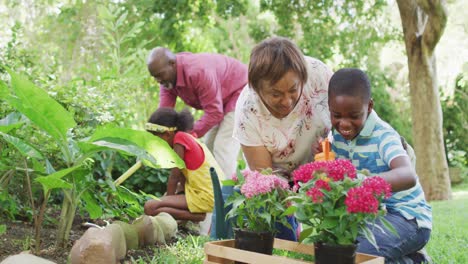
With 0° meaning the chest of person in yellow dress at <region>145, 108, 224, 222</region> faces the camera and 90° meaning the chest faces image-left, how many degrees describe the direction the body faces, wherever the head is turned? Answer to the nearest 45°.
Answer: approximately 90°

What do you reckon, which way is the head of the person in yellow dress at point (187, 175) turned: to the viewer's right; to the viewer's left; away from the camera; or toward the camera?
to the viewer's left

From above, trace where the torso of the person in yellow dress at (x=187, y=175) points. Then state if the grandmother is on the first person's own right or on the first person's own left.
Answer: on the first person's own left

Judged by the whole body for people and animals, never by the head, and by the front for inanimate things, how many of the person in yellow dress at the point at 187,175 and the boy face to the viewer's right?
0

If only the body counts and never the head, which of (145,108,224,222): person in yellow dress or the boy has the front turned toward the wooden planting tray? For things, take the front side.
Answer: the boy

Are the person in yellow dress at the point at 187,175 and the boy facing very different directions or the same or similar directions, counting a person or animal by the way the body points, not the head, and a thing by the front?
same or similar directions

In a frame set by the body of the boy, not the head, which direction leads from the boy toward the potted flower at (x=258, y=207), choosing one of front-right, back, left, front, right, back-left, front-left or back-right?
front

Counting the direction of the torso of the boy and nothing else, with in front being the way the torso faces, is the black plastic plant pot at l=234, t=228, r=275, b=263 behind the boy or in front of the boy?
in front

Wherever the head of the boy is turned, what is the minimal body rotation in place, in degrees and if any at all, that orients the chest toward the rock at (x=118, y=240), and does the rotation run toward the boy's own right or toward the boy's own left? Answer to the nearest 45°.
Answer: approximately 45° to the boy's own right

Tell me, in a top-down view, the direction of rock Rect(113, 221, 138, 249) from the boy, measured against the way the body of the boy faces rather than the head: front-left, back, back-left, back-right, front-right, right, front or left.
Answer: front-right

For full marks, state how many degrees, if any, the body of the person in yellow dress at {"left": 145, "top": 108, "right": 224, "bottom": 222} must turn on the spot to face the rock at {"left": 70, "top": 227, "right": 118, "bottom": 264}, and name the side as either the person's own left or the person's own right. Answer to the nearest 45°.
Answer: approximately 90° to the person's own left

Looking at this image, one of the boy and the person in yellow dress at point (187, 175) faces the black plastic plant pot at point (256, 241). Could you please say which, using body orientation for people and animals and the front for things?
the boy

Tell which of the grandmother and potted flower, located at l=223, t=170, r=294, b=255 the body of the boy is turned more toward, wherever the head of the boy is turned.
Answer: the potted flower

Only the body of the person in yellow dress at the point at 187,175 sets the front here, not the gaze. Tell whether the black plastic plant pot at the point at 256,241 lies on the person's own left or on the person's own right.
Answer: on the person's own left

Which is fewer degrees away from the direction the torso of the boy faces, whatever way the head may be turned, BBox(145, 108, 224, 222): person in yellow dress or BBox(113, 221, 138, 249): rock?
the rock

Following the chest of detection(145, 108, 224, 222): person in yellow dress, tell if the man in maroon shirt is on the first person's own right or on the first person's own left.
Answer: on the first person's own right

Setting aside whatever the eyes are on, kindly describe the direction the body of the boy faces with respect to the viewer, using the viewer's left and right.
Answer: facing the viewer and to the left of the viewer
